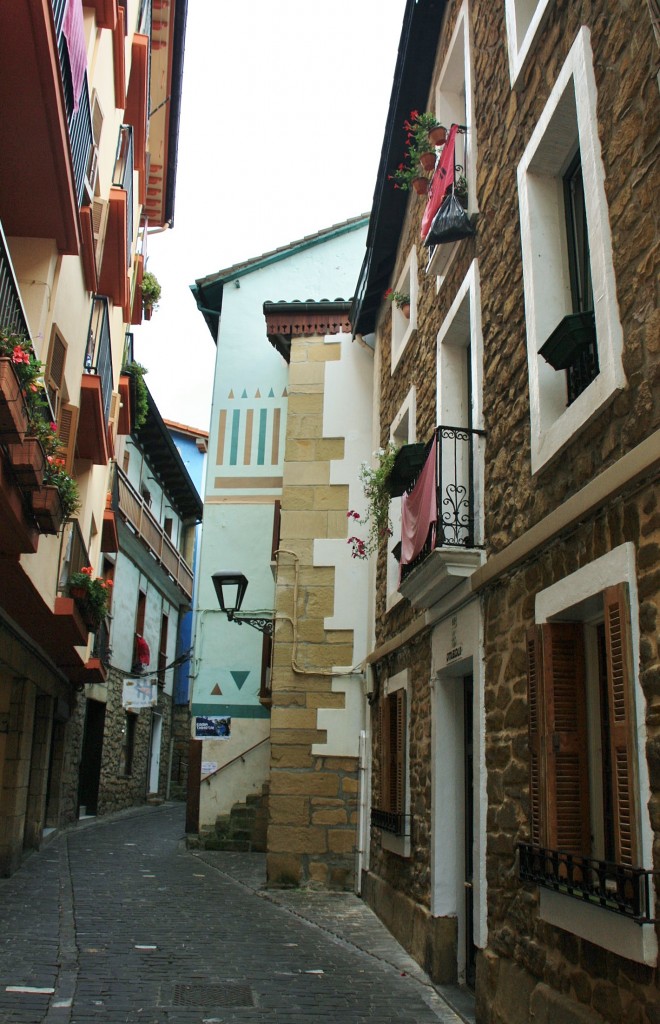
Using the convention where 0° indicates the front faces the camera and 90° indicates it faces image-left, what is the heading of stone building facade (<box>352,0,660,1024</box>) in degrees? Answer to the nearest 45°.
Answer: approximately 45°

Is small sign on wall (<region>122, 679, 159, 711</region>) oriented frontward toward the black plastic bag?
yes

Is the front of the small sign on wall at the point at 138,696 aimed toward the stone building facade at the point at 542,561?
yes

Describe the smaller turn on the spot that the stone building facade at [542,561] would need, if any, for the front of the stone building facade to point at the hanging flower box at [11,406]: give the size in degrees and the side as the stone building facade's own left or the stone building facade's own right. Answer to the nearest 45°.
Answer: approximately 45° to the stone building facade's own right

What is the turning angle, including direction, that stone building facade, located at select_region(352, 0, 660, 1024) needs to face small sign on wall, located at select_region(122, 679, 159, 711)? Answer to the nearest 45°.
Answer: approximately 90° to its right

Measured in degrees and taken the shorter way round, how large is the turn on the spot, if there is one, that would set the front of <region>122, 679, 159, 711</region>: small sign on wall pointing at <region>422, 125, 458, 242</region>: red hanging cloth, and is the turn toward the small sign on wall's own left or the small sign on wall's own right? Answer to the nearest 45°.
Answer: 0° — it already faces it

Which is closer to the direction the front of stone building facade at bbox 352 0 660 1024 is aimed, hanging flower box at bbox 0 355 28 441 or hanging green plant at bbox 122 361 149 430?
the hanging flower box
